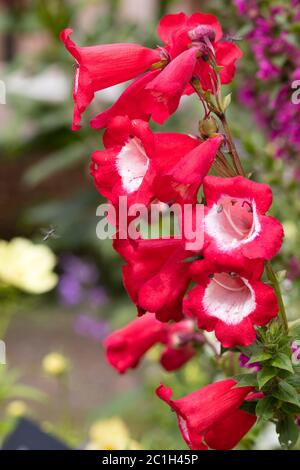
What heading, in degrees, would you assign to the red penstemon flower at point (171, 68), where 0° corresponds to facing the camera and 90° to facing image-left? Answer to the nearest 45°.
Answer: approximately 90°
